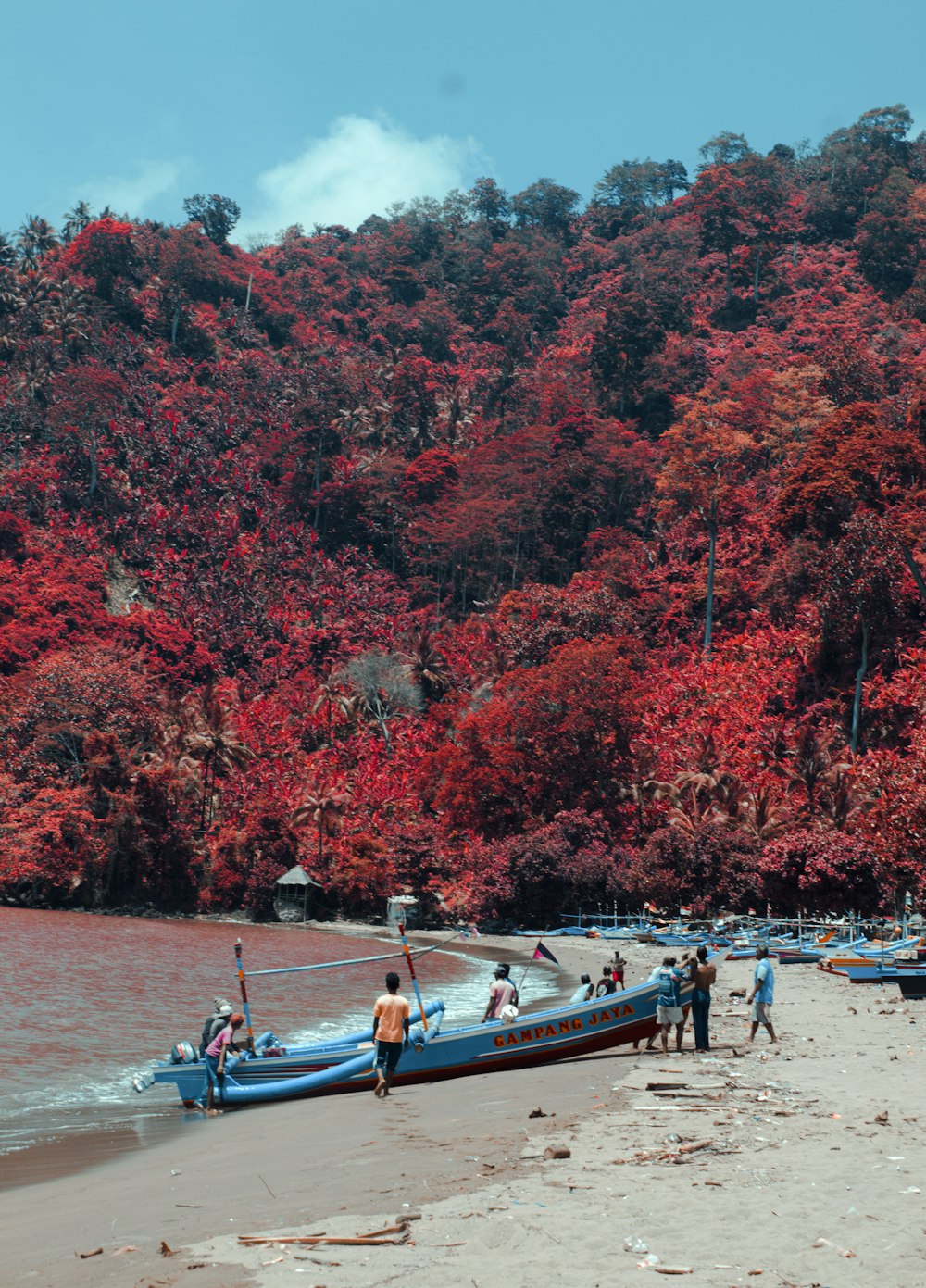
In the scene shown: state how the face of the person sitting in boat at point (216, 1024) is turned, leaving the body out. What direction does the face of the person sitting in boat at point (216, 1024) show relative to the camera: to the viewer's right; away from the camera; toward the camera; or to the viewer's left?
to the viewer's right

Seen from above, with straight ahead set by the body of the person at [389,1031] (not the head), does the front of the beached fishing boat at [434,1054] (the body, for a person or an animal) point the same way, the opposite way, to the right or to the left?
to the right

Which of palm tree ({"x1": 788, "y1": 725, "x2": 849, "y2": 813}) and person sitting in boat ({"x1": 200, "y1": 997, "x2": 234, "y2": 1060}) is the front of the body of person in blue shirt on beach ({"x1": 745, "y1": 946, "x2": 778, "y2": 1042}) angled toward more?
the person sitting in boat

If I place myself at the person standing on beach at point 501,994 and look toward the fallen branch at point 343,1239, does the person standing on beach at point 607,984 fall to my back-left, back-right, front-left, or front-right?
back-left

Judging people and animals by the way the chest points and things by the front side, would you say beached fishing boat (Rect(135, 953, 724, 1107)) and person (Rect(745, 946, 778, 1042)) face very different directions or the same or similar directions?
very different directions

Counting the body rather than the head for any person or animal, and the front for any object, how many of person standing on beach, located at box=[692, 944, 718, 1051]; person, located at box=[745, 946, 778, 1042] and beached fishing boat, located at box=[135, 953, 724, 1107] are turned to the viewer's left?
1

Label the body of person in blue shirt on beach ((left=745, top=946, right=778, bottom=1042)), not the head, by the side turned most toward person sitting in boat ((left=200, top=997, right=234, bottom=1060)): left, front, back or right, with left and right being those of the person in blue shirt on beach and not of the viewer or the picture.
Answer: front

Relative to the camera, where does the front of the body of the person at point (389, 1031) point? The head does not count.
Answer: away from the camera

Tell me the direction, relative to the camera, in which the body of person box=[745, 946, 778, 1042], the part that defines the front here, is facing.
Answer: to the viewer's left

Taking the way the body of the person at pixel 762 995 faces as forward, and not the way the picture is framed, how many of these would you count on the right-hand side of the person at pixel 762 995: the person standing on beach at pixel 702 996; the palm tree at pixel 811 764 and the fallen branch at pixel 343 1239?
1

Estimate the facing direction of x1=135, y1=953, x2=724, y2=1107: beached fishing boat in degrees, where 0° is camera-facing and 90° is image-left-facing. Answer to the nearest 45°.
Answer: approximately 270°

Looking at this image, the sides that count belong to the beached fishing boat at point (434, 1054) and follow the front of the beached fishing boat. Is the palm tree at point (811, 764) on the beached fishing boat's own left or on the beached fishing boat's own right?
on the beached fishing boat's own left

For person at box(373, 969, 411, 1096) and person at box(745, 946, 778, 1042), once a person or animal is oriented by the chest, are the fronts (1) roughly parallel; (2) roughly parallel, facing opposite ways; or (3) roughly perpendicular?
roughly perpendicular

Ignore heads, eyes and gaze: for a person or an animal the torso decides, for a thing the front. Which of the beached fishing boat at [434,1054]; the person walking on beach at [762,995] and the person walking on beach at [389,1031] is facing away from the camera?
the person walking on beach at [389,1031]

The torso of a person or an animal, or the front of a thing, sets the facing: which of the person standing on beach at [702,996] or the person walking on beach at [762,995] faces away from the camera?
the person standing on beach at [702,996]

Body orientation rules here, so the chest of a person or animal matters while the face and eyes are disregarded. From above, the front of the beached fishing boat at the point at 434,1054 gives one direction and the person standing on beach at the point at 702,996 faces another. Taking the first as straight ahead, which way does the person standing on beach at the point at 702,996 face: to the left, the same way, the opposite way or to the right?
to the left
